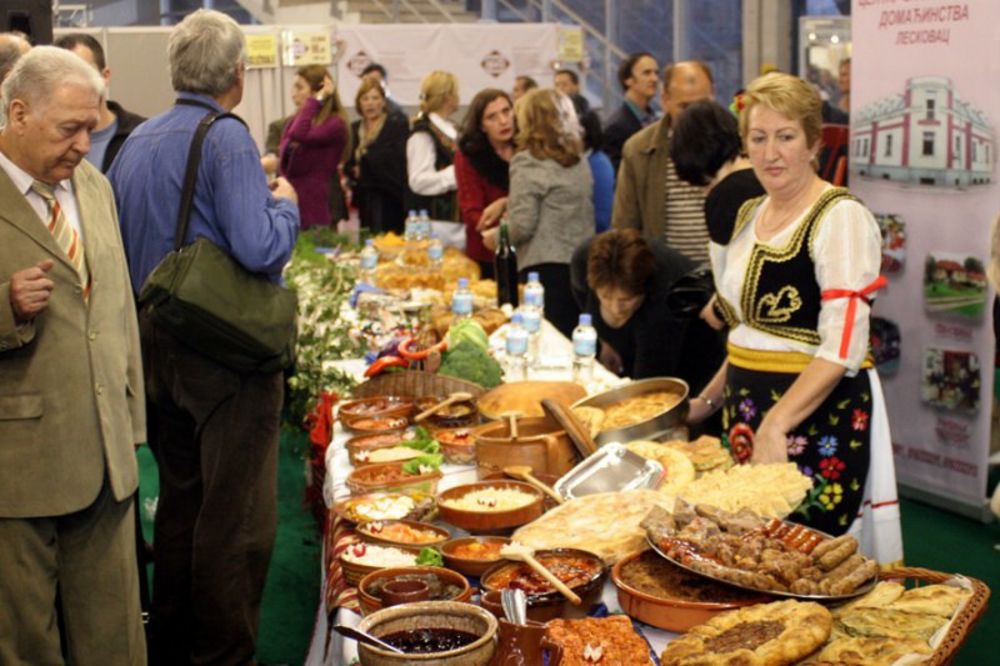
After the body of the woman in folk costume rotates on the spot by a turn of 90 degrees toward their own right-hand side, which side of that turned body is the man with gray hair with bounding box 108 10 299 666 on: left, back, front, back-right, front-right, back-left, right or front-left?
front-left

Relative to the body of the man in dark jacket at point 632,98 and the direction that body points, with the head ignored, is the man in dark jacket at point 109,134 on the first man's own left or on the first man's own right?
on the first man's own right

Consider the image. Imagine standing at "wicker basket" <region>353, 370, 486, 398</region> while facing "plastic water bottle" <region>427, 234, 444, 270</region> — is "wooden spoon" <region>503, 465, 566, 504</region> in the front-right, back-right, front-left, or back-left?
back-right

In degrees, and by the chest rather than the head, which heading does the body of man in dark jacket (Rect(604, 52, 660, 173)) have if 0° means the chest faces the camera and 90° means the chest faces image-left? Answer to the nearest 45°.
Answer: approximately 315°

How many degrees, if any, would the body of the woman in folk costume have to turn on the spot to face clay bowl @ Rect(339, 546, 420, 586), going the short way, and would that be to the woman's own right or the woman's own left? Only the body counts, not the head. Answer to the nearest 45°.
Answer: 0° — they already face it

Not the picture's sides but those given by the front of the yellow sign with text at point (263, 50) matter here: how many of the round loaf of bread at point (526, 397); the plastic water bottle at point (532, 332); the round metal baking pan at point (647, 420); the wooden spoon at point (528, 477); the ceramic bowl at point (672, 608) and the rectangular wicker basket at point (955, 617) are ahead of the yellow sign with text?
6

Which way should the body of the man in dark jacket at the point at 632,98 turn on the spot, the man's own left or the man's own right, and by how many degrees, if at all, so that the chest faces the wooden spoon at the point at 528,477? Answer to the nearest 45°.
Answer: approximately 45° to the man's own right

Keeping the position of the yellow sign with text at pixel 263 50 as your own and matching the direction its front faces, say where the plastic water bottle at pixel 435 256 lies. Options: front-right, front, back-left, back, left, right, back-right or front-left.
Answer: front

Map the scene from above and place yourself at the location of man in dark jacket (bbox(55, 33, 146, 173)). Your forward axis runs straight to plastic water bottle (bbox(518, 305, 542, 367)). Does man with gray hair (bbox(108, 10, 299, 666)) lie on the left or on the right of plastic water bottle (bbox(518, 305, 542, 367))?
right

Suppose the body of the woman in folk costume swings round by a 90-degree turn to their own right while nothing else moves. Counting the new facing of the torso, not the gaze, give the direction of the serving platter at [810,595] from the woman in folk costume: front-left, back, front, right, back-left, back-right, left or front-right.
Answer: back-left

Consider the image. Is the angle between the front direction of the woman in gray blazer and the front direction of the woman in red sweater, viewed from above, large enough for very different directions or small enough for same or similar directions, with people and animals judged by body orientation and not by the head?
very different directions

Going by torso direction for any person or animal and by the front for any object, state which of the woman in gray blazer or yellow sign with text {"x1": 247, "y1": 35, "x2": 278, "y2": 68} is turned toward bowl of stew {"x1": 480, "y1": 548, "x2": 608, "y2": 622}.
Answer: the yellow sign with text

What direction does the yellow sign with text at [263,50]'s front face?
toward the camera

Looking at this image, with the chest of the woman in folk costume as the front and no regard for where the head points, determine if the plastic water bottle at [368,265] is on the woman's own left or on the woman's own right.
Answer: on the woman's own right

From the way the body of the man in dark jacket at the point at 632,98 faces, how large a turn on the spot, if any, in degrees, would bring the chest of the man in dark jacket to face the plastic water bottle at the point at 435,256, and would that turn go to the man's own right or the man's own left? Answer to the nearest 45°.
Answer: approximately 45° to the man's own right
